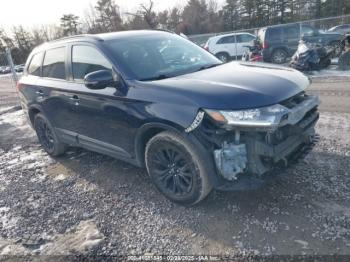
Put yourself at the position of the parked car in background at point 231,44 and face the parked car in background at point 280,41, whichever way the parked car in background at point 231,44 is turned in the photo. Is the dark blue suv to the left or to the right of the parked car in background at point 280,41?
right

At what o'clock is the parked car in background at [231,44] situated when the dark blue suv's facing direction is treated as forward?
The parked car in background is roughly at 8 o'clock from the dark blue suv.

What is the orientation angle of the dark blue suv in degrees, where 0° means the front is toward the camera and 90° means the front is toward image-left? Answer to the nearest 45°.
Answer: approximately 315°

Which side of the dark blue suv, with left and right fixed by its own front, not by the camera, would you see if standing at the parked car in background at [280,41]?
left
